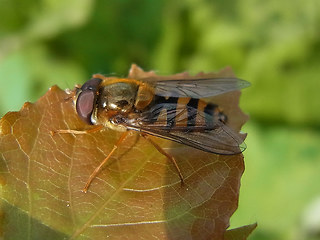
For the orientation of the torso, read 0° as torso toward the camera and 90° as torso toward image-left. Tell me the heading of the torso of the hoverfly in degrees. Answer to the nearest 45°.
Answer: approximately 90°
